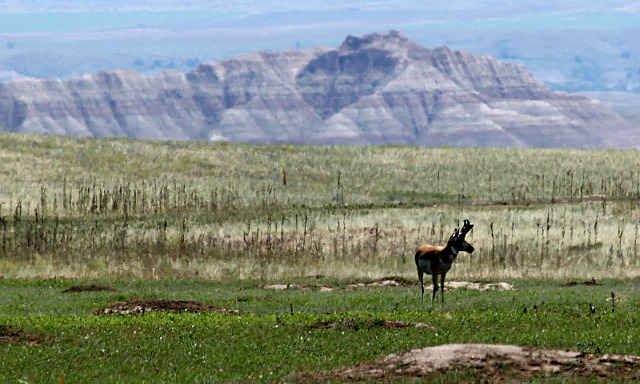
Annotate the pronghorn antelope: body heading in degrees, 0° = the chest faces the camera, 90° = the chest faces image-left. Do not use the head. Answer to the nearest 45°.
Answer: approximately 315°

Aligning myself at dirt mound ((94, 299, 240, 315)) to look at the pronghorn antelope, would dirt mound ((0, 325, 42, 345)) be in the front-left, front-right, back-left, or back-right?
back-right

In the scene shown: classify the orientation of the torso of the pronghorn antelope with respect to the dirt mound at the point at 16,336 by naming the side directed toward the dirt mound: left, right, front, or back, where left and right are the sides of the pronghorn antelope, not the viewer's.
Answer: right

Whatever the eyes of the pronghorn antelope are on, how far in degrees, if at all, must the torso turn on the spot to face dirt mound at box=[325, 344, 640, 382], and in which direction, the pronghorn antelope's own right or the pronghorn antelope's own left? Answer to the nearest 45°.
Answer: approximately 45° to the pronghorn antelope's own right

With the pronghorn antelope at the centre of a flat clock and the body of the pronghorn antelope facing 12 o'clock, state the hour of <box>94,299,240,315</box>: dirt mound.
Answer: The dirt mound is roughly at 4 o'clock from the pronghorn antelope.

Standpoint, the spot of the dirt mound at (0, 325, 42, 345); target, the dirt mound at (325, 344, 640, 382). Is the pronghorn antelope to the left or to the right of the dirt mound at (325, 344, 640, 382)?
left

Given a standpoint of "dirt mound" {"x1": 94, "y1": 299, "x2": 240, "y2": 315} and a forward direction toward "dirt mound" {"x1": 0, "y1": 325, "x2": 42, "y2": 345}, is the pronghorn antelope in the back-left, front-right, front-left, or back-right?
back-left
